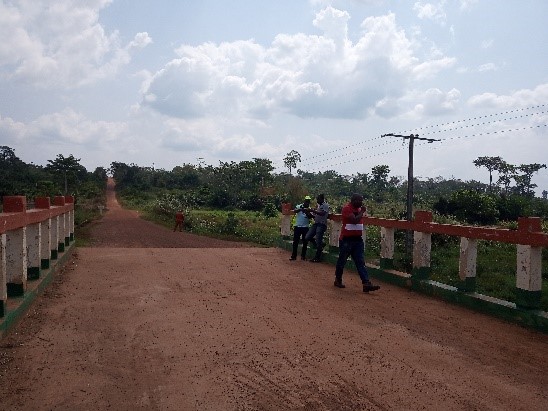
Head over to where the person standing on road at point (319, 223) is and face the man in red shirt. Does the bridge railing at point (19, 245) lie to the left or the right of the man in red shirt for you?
right

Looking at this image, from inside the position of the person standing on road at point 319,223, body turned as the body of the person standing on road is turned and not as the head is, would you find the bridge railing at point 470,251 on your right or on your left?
on your left

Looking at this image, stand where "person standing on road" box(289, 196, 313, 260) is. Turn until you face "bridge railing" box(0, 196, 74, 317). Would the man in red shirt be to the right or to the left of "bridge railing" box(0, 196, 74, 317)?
left

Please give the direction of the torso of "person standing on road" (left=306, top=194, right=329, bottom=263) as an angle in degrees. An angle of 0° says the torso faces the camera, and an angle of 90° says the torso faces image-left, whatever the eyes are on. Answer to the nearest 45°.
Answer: approximately 45°

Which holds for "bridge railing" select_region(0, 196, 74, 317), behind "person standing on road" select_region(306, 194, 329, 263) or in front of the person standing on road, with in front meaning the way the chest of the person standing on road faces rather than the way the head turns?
in front
